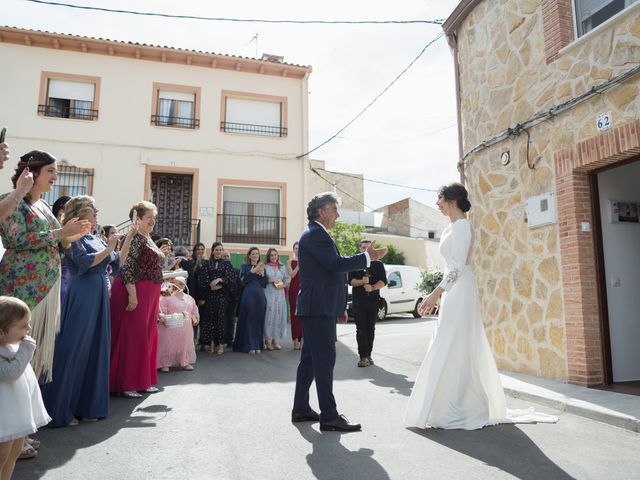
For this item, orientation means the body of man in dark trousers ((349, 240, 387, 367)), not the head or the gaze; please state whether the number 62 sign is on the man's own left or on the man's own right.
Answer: on the man's own left

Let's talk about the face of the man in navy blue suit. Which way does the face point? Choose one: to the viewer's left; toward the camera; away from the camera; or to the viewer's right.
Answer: to the viewer's right

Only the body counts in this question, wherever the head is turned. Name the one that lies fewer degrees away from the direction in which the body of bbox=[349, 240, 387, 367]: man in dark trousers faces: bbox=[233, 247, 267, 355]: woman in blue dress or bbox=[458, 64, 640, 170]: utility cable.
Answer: the utility cable

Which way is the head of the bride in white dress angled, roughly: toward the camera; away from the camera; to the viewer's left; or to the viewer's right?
to the viewer's left

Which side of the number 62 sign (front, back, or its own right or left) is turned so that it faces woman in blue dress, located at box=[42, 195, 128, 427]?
front

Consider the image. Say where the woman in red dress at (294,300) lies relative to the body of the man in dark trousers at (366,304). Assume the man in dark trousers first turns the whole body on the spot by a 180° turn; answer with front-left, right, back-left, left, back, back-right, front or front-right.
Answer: front-left

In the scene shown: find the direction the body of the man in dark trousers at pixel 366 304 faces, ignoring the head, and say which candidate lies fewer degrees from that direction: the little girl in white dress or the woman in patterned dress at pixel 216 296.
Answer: the little girl in white dress

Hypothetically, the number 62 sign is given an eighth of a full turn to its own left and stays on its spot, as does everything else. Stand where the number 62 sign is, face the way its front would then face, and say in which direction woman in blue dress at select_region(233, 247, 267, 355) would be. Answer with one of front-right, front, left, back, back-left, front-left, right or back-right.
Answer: right

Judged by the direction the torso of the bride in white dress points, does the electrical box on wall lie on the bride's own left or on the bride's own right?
on the bride's own right

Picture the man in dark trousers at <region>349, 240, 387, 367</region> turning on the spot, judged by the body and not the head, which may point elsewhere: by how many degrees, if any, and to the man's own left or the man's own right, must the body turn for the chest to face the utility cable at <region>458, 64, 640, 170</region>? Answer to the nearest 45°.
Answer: approximately 45° to the man's own left

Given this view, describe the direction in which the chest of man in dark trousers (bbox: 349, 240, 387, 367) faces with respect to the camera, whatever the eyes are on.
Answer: toward the camera

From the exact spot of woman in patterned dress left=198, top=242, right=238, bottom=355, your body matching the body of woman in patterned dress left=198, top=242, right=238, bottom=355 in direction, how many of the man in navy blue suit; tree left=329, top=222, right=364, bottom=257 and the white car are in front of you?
1

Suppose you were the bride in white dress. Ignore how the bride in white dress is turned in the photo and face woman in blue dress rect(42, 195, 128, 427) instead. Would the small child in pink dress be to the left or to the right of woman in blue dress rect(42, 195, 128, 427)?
right

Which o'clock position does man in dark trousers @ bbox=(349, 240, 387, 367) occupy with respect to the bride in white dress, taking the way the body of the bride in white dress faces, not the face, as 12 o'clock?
The man in dark trousers is roughly at 2 o'clock from the bride in white dress.

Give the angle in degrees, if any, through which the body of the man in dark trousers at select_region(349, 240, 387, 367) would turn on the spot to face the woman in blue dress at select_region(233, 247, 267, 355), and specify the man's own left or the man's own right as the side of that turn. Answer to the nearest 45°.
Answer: approximately 135° to the man's own right

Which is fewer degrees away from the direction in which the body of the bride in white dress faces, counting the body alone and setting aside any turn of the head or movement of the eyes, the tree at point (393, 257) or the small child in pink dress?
the small child in pink dress

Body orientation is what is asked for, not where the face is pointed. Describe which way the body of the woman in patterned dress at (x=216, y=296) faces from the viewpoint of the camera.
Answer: toward the camera

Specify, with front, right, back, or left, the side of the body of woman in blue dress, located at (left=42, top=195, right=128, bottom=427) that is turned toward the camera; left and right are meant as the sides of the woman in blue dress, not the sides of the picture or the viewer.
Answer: right

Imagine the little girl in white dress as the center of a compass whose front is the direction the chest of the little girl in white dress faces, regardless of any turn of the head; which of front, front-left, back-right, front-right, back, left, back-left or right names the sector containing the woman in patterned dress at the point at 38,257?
left

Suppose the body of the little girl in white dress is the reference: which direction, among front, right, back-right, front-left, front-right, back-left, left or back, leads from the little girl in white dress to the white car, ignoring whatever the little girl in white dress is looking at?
front-left

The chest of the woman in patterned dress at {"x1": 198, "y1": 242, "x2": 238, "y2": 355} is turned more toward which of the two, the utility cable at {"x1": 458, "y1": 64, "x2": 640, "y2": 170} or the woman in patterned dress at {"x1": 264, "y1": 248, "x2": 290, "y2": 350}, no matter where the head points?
the utility cable

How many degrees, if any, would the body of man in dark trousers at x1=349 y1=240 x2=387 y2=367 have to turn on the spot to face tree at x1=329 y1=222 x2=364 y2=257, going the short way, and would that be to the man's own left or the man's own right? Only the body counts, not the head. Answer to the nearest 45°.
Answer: approximately 180°
